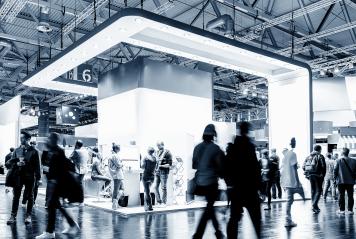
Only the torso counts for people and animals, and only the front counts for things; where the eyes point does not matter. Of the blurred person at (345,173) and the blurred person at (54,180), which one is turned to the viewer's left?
the blurred person at (54,180)

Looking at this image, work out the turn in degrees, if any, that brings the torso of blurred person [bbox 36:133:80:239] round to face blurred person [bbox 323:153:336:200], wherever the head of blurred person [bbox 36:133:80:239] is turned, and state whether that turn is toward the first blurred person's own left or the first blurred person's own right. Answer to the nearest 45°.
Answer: approximately 135° to the first blurred person's own right

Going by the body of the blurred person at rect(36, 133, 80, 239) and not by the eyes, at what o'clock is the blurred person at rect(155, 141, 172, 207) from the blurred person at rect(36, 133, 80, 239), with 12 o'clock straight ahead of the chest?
the blurred person at rect(155, 141, 172, 207) is roughly at 4 o'clock from the blurred person at rect(36, 133, 80, 239).

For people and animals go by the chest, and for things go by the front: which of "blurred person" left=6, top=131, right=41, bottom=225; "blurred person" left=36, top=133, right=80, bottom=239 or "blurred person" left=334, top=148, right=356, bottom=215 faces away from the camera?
"blurred person" left=334, top=148, right=356, bottom=215

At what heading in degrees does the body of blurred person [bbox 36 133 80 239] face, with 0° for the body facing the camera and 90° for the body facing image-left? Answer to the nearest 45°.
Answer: approximately 90°

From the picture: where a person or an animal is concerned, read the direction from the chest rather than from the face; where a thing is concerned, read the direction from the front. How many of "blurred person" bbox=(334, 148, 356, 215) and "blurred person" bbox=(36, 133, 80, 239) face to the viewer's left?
1

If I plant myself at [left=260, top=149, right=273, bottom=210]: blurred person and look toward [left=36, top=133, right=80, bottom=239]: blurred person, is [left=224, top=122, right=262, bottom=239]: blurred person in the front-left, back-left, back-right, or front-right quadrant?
front-left

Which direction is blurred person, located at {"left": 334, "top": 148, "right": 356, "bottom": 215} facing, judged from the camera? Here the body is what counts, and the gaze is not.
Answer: away from the camera
